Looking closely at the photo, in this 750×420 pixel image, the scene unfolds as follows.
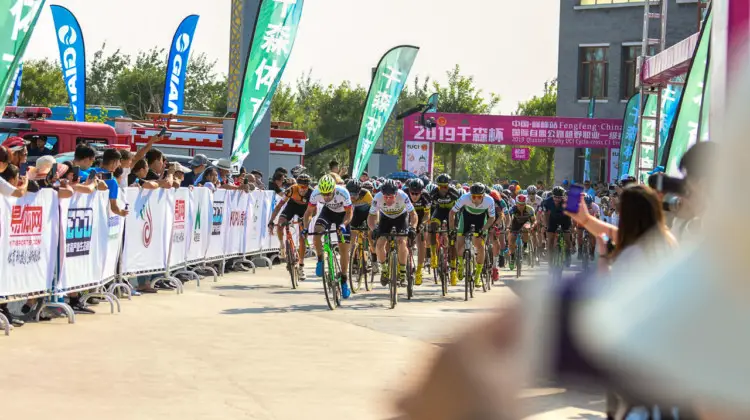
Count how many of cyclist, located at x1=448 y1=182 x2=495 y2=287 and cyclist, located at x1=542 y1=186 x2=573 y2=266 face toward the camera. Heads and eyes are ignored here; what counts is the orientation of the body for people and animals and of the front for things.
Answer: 2

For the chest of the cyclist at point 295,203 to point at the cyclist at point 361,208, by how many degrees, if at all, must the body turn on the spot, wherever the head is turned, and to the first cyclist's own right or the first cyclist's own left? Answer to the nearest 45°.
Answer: approximately 45° to the first cyclist's own left

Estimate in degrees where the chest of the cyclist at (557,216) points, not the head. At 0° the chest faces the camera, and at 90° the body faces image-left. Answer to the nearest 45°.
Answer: approximately 0°

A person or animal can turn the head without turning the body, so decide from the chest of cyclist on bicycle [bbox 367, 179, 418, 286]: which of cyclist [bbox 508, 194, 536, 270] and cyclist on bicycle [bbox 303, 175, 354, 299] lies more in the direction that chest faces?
the cyclist on bicycle

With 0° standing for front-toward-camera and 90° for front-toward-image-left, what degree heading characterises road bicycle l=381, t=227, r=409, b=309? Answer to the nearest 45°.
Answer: approximately 0°

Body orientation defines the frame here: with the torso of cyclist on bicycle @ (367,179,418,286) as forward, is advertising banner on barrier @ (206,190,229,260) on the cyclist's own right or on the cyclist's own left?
on the cyclist's own right
